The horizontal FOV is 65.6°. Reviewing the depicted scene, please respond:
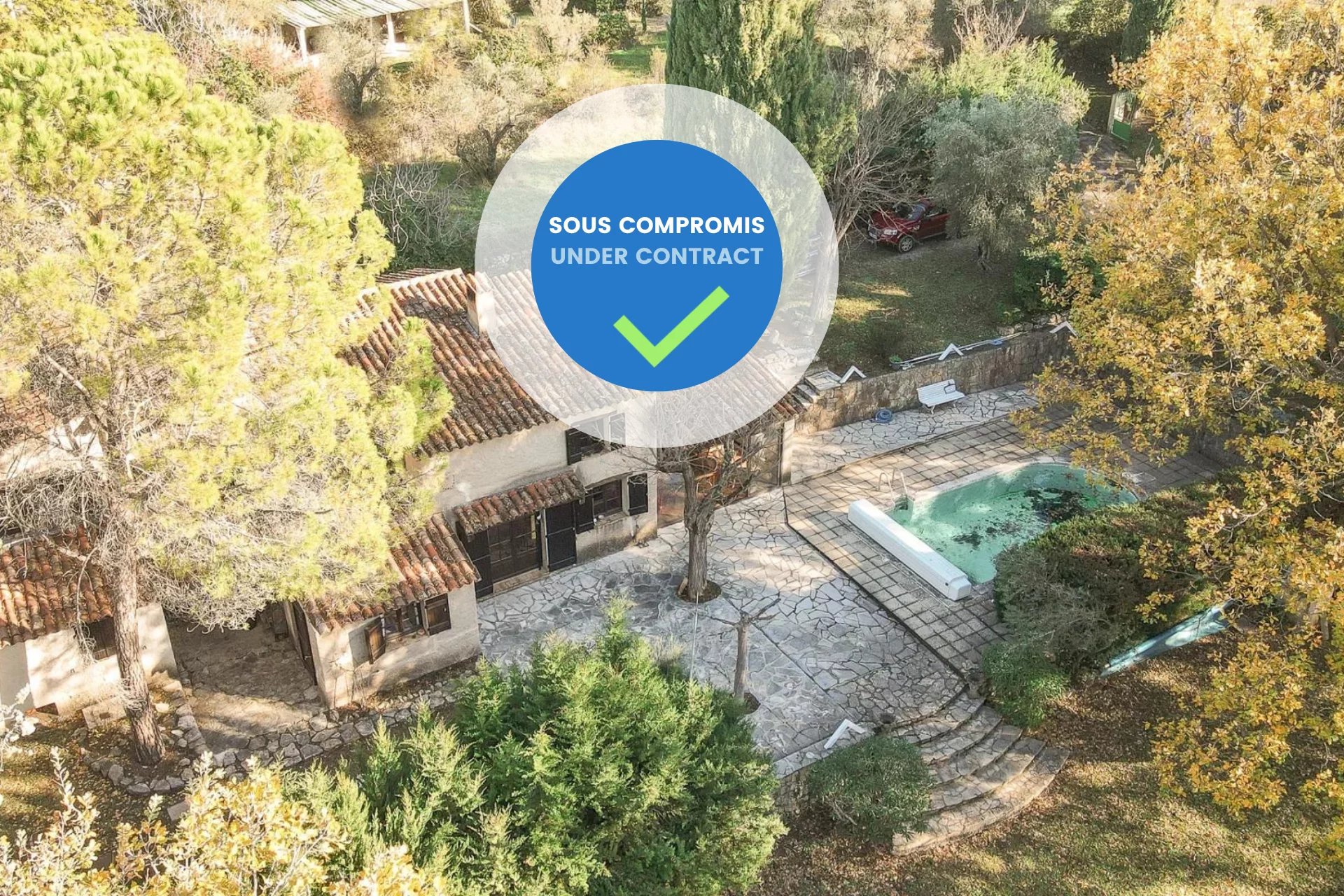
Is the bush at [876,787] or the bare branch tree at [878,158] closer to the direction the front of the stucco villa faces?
the bush

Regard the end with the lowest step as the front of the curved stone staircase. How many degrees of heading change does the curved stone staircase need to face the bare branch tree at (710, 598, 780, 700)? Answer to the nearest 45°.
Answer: approximately 135° to its right

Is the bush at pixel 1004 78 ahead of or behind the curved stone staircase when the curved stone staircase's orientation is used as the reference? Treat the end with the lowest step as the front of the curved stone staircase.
behind

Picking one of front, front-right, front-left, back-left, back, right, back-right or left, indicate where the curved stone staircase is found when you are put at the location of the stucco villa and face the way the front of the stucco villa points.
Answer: front

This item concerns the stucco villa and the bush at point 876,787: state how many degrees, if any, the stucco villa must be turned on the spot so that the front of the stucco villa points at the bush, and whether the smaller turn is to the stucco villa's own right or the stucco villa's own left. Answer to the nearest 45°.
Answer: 0° — it already faces it

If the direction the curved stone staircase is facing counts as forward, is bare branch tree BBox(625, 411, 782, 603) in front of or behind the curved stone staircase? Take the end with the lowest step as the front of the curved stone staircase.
behind

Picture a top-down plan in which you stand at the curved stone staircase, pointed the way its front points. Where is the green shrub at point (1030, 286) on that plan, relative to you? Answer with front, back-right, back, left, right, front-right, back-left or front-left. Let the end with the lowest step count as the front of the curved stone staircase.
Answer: back-left

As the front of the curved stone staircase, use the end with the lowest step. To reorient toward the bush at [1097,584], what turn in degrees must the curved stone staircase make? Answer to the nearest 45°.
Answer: approximately 90° to its left

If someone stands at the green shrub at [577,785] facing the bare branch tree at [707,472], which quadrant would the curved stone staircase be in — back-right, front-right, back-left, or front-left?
front-right

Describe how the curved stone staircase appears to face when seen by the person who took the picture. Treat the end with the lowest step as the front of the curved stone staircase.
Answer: facing the viewer and to the right of the viewer

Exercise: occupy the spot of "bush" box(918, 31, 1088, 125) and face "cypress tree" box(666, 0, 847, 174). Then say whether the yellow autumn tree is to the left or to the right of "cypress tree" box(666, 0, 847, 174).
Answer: left

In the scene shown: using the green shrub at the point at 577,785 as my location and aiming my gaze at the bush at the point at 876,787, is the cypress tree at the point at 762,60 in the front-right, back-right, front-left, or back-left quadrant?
front-left

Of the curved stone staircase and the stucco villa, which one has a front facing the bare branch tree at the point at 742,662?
the stucco villa

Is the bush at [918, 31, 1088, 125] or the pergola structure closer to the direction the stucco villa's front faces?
the bush

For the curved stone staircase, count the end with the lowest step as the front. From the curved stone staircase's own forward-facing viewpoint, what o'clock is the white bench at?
The white bench is roughly at 7 o'clock from the curved stone staircase.

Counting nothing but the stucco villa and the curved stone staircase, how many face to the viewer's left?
0
